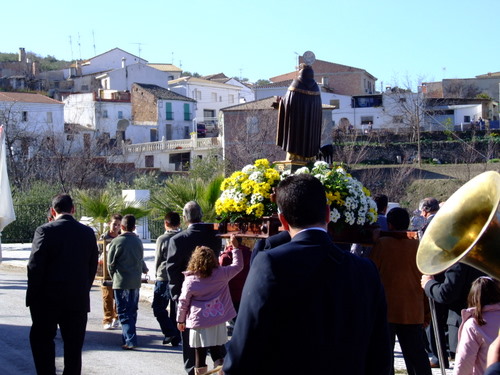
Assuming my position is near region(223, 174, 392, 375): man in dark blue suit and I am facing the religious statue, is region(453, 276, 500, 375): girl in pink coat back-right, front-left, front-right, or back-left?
front-right

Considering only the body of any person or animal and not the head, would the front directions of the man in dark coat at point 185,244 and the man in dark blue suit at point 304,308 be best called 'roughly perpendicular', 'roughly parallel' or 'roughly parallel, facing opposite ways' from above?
roughly parallel

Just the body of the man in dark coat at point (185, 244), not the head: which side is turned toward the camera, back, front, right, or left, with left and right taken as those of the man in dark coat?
back

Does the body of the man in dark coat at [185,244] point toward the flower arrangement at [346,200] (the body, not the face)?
no

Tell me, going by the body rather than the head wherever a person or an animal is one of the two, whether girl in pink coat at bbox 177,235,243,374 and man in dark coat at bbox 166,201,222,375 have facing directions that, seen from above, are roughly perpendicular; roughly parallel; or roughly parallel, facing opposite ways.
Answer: roughly parallel

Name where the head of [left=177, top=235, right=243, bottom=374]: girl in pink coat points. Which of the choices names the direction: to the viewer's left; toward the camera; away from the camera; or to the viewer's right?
away from the camera

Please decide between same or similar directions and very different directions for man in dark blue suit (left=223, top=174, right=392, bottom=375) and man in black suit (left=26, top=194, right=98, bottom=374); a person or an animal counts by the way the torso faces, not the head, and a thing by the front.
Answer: same or similar directions

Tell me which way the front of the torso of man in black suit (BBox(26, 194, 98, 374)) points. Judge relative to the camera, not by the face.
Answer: away from the camera

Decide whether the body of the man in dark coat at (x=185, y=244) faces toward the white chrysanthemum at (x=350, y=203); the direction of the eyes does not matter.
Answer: no

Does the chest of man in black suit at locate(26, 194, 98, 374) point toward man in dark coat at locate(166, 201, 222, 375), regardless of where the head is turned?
no

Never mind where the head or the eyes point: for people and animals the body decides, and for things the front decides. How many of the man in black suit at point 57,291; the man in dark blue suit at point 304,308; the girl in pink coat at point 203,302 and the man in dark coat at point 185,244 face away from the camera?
4

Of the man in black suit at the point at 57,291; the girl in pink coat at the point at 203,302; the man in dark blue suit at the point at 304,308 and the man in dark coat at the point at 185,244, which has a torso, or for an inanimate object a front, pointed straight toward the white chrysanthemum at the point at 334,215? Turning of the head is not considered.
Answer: the man in dark blue suit at the point at 304,308

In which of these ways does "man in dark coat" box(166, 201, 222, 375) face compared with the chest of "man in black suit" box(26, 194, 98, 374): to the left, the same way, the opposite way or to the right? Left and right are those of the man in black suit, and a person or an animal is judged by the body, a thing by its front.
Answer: the same way

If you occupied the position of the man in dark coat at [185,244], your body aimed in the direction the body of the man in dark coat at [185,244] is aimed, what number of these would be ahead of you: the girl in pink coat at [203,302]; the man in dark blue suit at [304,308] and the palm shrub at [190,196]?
1

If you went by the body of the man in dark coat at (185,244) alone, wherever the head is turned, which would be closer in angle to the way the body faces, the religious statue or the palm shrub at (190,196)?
the palm shrub

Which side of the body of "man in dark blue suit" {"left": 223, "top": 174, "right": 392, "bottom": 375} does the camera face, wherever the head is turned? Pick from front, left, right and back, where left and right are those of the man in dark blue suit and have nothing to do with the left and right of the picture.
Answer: back

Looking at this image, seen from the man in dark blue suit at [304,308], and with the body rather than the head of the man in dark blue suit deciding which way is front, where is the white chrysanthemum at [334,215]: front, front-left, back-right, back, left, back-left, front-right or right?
front
